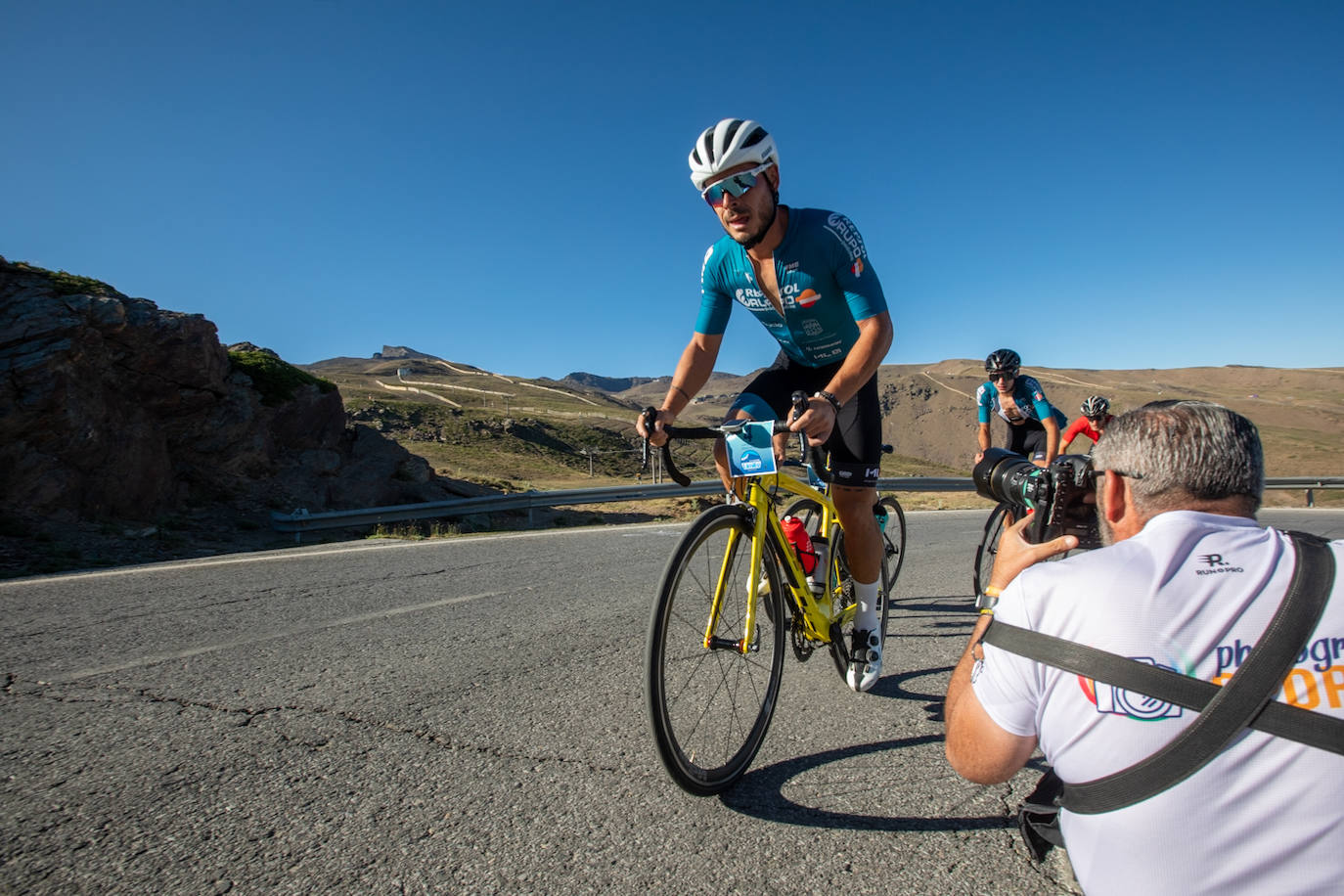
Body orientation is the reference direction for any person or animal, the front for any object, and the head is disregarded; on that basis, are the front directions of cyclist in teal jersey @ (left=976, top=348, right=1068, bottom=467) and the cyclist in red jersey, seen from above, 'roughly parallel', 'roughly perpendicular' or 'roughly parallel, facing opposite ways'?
roughly parallel

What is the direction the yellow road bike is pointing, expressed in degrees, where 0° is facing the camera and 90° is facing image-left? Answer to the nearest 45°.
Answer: approximately 45°

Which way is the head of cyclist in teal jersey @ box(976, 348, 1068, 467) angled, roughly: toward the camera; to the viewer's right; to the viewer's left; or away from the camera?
toward the camera

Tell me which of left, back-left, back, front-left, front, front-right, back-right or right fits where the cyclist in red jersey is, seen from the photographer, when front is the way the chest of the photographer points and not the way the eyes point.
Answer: front-right

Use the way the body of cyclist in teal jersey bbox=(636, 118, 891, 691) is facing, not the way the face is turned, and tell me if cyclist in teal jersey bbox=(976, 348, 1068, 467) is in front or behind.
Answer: behind

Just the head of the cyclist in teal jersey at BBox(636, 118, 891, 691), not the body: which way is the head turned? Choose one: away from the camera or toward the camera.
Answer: toward the camera

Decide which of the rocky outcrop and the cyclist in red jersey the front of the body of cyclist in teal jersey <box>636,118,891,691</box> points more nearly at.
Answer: the rocky outcrop

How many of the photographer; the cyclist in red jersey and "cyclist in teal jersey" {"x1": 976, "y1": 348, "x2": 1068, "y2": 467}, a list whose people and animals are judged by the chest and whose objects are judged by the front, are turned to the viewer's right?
0

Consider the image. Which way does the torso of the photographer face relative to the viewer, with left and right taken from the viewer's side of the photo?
facing away from the viewer and to the left of the viewer

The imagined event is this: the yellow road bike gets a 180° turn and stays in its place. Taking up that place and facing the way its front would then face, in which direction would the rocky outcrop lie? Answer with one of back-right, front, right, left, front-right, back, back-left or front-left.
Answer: left

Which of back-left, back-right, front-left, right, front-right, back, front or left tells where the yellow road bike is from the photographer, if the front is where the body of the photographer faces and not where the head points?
front

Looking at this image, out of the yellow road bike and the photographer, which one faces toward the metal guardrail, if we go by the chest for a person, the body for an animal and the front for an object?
the photographer

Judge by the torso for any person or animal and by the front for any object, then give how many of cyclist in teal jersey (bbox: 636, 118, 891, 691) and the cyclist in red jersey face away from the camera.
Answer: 0

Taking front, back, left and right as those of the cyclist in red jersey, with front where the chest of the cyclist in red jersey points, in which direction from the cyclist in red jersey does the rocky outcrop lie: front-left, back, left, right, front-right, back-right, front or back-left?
front-right

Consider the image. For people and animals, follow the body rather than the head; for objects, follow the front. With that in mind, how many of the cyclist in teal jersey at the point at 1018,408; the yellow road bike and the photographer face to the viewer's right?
0
